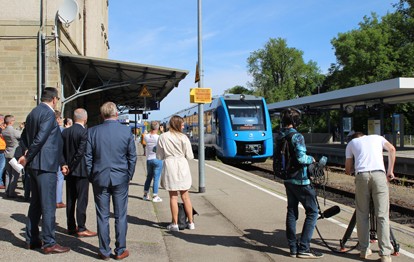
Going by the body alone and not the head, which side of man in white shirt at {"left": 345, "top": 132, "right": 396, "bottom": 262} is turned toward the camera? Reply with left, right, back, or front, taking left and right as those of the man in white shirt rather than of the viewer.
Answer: back

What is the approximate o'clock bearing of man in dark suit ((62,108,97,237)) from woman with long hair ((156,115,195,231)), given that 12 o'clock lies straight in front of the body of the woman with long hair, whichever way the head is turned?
The man in dark suit is roughly at 9 o'clock from the woman with long hair.

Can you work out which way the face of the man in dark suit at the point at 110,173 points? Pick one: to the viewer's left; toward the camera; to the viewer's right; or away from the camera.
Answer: away from the camera

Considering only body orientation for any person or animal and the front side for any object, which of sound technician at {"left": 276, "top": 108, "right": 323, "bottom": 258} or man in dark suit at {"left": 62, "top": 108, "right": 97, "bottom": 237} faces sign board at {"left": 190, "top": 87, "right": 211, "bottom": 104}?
the man in dark suit

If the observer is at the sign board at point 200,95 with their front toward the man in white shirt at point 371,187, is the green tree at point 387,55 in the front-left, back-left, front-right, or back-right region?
back-left

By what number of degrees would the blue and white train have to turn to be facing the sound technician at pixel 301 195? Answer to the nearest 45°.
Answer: approximately 45° to its right

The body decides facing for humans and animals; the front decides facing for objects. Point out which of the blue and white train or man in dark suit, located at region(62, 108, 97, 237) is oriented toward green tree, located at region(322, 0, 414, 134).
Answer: the man in dark suit

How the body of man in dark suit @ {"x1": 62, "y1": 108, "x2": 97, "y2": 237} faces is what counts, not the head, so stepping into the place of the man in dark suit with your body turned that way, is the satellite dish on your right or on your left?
on your left

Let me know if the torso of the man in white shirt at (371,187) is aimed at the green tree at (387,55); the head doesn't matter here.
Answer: yes

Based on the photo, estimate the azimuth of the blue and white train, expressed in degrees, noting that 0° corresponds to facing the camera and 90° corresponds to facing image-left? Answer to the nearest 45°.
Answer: approximately 315°

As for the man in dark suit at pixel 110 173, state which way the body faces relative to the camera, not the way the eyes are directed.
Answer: away from the camera
